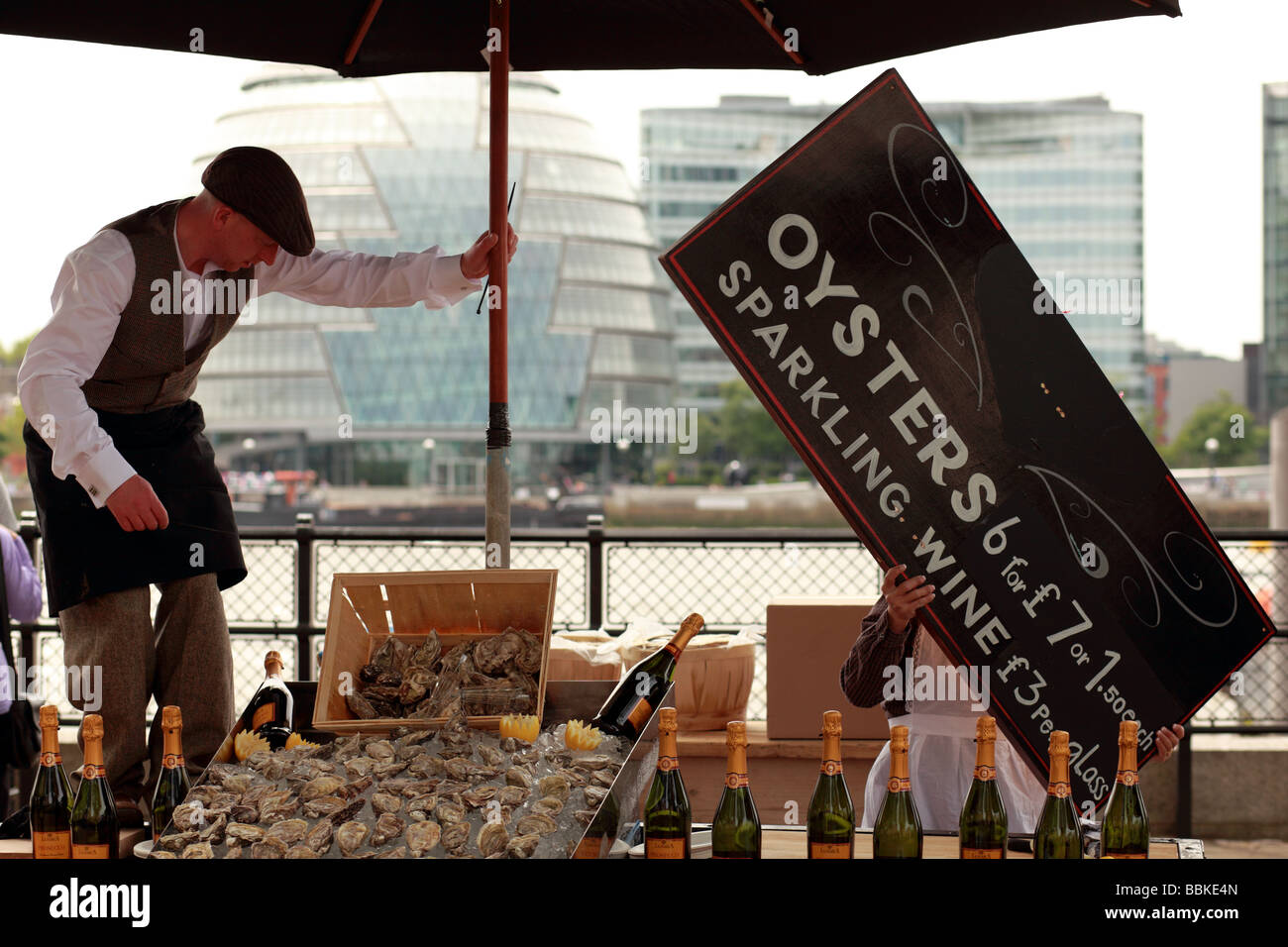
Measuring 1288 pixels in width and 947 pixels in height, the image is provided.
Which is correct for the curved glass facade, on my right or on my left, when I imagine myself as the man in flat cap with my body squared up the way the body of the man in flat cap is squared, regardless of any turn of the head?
on my left

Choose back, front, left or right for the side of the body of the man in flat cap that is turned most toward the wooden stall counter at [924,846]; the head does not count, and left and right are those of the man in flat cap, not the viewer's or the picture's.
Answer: front

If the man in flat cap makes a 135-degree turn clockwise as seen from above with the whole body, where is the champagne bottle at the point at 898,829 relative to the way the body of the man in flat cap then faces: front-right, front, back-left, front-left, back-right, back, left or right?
back-left

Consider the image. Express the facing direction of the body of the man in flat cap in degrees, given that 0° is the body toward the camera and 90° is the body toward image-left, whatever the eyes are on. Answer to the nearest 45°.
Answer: approximately 315°

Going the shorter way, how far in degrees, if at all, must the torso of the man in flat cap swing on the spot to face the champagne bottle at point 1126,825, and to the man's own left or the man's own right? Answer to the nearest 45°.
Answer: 0° — they already face it

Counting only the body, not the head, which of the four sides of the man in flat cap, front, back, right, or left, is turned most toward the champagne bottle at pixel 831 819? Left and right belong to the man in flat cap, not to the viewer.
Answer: front

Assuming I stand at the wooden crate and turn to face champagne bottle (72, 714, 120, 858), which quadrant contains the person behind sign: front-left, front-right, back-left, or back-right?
back-left

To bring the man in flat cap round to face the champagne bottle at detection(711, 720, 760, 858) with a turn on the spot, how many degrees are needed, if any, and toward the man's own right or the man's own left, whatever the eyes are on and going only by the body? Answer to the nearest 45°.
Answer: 0° — they already face it

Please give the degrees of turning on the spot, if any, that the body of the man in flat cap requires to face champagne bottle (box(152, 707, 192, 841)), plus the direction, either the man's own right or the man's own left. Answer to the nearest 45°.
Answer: approximately 45° to the man's own right

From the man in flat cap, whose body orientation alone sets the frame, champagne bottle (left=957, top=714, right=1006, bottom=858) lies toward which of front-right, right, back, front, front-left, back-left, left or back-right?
front

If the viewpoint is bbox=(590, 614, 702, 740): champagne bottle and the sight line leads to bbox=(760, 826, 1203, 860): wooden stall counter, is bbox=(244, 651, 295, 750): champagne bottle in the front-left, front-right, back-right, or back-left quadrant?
back-right

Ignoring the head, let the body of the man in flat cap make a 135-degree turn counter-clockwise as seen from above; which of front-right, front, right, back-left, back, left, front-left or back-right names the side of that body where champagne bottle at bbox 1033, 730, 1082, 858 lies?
back-right

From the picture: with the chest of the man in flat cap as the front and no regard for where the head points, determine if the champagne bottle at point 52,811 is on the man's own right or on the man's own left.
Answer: on the man's own right

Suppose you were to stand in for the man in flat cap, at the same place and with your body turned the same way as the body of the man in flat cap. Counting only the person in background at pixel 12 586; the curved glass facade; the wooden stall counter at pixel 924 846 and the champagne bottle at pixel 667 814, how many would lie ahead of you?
2
